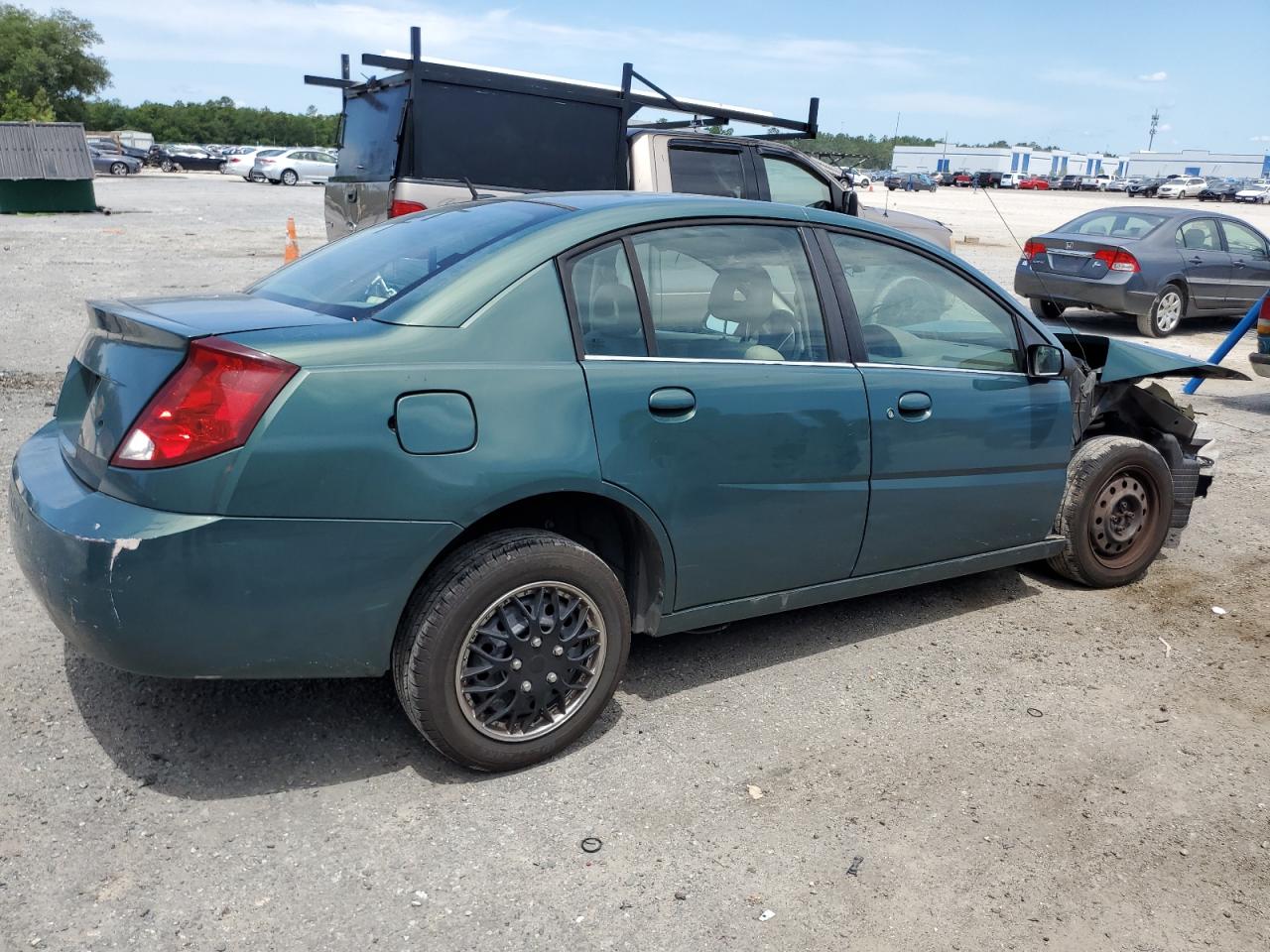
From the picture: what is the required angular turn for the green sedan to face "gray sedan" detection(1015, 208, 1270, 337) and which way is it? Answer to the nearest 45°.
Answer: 0° — it already faces it

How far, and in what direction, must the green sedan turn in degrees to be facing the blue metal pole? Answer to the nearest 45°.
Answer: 0° — it already faces it

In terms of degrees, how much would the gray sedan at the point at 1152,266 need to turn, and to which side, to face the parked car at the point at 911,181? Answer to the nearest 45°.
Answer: approximately 45° to its left

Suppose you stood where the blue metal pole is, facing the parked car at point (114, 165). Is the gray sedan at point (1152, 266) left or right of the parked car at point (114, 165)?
right

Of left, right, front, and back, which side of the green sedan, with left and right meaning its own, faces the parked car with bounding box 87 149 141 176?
left

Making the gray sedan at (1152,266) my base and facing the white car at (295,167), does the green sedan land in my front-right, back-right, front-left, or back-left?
back-left

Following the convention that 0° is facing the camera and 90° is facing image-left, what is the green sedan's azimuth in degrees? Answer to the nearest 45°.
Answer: approximately 225°

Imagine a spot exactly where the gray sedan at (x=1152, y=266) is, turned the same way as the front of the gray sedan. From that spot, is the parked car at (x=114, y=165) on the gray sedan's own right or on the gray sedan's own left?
on the gray sedan's own left

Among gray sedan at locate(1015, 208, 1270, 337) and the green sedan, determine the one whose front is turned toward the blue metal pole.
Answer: the green sedan

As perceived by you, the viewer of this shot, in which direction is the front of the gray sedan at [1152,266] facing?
facing away from the viewer and to the right of the viewer
